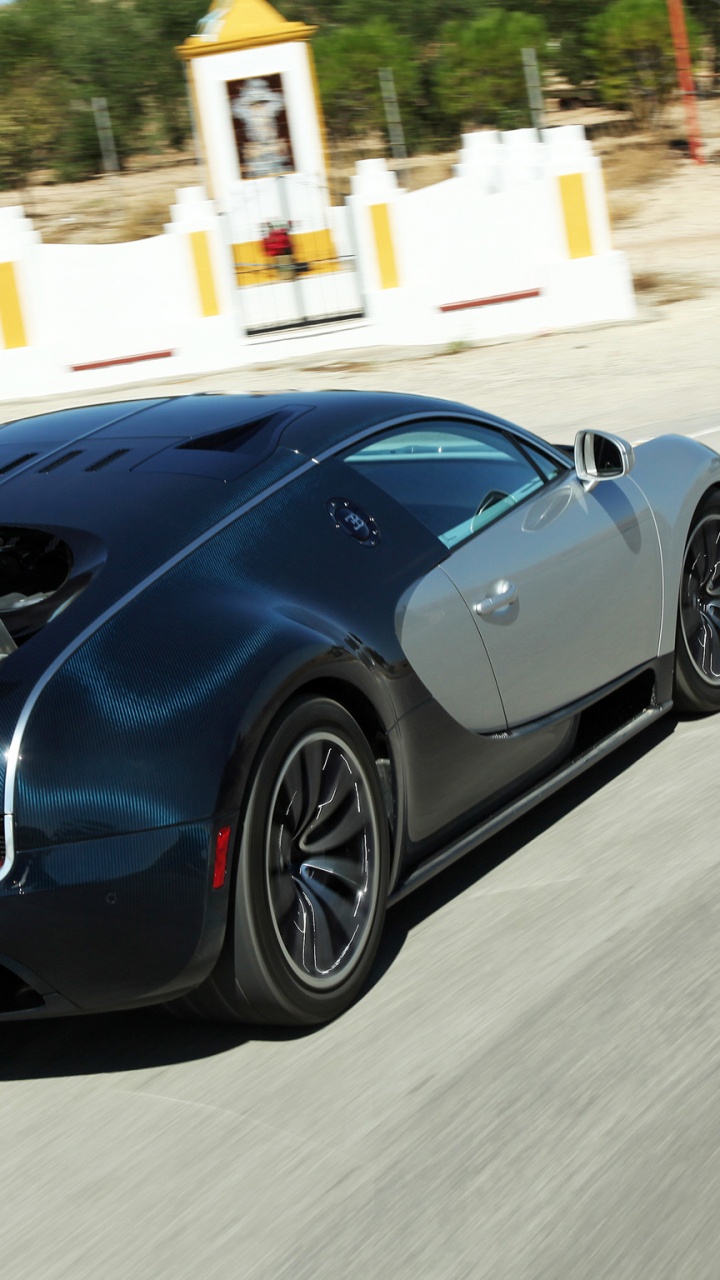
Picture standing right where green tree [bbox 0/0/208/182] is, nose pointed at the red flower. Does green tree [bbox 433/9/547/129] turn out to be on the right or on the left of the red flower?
left

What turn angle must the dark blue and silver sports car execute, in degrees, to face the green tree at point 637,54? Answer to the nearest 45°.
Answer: approximately 45° to its left

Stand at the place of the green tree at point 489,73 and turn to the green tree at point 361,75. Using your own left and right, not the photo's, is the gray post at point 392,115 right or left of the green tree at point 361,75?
left

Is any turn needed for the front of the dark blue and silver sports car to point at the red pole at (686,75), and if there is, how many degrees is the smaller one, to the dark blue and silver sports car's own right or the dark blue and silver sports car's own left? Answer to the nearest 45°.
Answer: approximately 45° to the dark blue and silver sports car's own left

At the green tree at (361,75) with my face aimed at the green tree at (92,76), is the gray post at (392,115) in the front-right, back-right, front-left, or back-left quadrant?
back-left

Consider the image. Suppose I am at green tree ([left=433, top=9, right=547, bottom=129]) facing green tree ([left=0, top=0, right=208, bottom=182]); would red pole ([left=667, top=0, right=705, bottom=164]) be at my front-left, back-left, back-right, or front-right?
back-left

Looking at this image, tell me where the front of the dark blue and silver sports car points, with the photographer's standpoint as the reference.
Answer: facing away from the viewer and to the right of the viewer

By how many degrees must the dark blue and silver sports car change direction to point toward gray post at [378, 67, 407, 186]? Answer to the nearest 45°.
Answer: approximately 45° to its left
